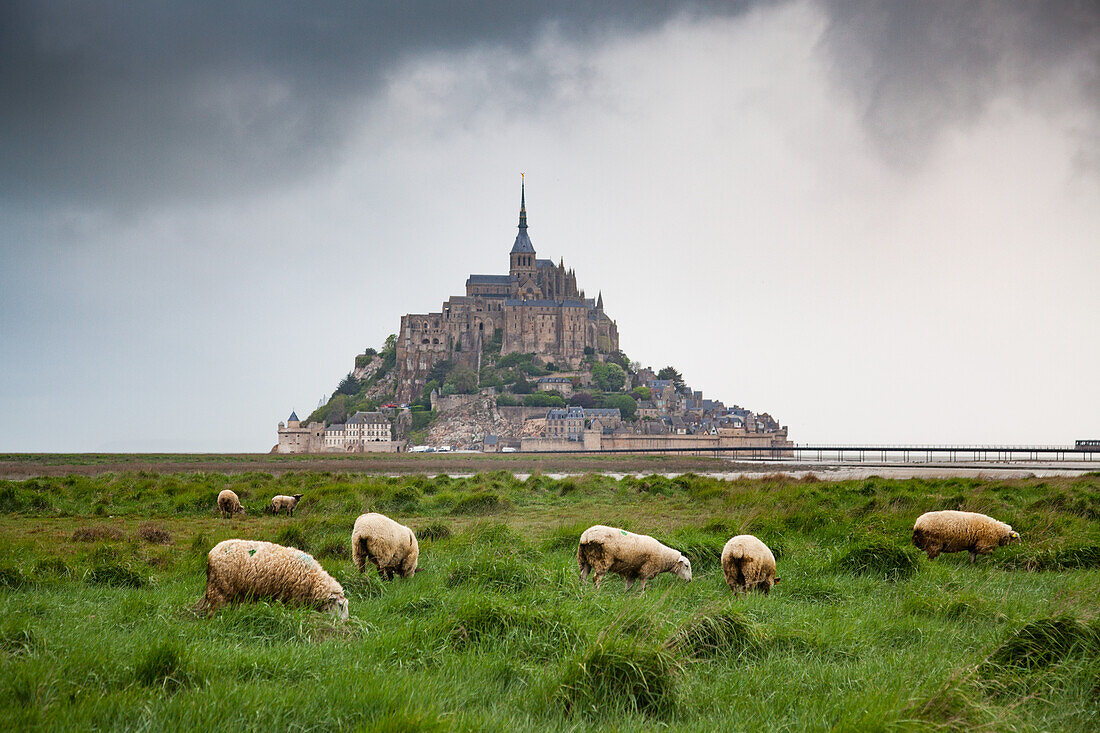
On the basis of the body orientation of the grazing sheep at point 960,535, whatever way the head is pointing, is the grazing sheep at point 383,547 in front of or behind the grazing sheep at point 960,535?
behind

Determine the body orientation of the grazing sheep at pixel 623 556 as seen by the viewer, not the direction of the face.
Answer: to the viewer's right

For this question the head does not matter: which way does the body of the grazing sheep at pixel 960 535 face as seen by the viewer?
to the viewer's right

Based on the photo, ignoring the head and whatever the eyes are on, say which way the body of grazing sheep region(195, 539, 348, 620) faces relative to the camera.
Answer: to the viewer's right

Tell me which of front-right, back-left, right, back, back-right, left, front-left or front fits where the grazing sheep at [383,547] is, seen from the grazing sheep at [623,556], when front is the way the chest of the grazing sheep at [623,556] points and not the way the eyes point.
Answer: back

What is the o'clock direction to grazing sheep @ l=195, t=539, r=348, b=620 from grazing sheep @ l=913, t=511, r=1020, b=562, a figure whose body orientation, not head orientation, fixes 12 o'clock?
grazing sheep @ l=195, t=539, r=348, b=620 is roughly at 4 o'clock from grazing sheep @ l=913, t=511, r=1020, b=562.

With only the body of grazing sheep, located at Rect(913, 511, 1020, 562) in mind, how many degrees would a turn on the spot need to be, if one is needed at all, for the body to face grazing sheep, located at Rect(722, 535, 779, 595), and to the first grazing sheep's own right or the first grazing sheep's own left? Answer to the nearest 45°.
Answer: approximately 135° to the first grazing sheep's own right

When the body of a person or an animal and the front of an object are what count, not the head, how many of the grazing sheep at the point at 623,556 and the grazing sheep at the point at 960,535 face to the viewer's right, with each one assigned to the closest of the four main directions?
2

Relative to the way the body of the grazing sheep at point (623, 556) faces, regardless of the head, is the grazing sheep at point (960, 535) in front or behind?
in front

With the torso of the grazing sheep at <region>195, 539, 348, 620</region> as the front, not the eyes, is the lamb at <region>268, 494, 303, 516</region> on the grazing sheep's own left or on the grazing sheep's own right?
on the grazing sheep's own left

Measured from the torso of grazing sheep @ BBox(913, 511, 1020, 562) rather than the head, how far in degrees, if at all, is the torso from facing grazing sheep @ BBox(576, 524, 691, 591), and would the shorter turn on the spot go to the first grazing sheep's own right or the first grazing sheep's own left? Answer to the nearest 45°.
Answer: approximately 135° to the first grazing sheep's own right

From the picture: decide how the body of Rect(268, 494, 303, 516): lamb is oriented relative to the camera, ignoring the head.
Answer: to the viewer's right
